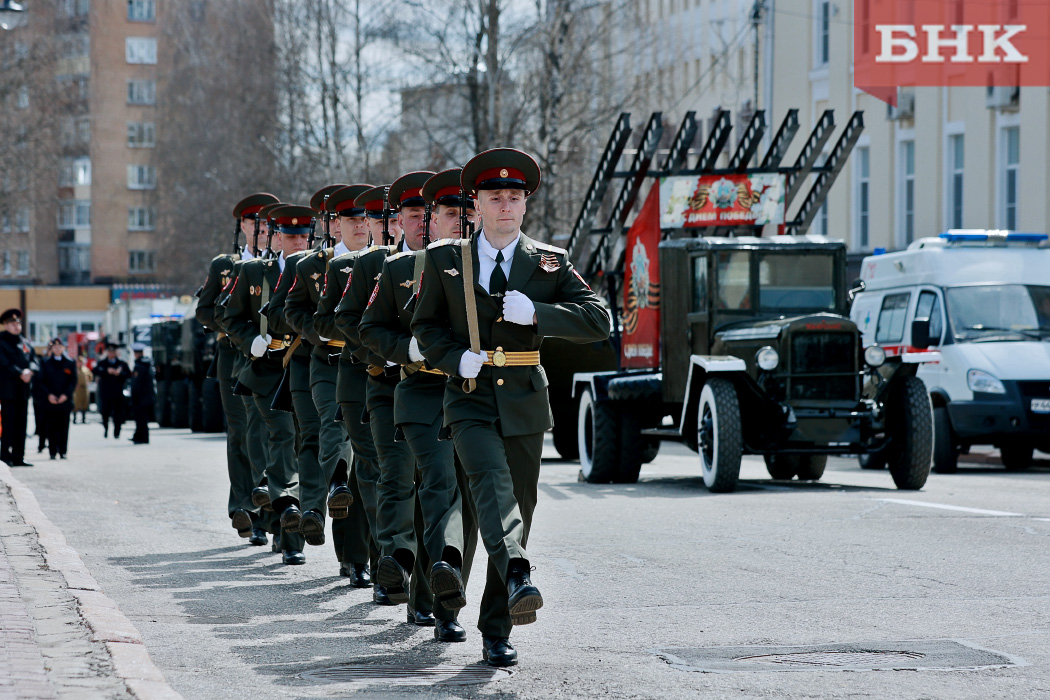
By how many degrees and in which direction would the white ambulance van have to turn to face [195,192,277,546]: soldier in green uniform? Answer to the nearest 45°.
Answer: approximately 90° to its right

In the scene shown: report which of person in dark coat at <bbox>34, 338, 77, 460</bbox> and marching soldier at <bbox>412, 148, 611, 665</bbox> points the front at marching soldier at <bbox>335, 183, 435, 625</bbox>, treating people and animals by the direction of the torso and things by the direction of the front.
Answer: the person in dark coat

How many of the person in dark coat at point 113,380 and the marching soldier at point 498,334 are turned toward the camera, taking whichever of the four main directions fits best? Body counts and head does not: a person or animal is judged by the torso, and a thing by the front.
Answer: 2

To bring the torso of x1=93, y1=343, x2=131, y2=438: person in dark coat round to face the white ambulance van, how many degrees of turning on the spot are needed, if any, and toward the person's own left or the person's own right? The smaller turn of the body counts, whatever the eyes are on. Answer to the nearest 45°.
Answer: approximately 45° to the person's own left

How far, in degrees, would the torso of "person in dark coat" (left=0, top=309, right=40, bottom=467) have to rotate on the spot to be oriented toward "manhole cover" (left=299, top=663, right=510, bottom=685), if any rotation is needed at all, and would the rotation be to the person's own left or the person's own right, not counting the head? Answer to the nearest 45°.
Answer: approximately 45° to the person's own right

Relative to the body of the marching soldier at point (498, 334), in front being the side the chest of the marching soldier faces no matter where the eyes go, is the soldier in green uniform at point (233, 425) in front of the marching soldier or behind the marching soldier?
behind

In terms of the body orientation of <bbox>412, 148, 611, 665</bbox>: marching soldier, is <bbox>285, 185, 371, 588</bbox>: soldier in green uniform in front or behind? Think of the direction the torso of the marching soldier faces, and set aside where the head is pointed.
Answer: behind

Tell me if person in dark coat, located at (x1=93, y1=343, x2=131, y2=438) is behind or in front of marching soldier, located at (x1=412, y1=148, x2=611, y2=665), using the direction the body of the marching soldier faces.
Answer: behind

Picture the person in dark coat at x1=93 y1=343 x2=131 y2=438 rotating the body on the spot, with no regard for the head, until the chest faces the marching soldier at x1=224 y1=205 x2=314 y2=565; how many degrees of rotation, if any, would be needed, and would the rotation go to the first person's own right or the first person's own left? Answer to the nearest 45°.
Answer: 0° — they already face them

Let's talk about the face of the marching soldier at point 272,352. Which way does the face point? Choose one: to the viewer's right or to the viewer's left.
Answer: to the viewer's right
